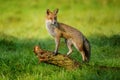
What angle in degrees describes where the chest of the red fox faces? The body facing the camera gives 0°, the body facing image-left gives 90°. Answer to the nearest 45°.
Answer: approximately 90°
